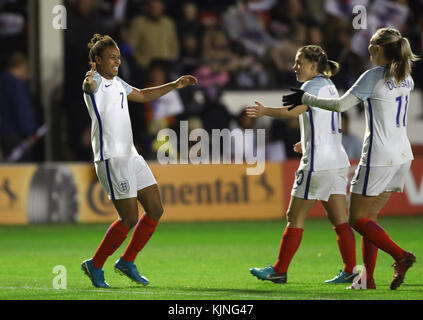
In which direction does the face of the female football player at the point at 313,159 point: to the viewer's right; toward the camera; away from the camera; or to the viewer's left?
to the viewer's left

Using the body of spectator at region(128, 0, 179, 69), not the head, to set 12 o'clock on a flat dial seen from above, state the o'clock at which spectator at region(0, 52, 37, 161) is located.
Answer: spectator at region(0, 52, 37, 161) is roughly at 2 o'clock from spectator at region(128, 0, 179, 69).

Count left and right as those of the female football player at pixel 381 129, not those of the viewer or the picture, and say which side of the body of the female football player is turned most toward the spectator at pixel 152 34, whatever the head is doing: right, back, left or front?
front

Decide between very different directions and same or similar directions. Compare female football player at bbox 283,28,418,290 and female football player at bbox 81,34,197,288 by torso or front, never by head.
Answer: very different directions

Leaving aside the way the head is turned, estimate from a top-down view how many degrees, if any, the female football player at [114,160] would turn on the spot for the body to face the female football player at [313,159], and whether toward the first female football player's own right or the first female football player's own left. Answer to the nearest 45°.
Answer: approximately 45° to the first female football player's own left

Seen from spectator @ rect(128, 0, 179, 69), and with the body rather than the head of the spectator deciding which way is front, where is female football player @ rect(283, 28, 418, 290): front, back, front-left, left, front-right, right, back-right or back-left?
front

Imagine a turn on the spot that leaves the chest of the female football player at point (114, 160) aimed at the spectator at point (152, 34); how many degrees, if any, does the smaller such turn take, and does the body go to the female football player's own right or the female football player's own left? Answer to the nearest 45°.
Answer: approximately 135° to the female football player's own left

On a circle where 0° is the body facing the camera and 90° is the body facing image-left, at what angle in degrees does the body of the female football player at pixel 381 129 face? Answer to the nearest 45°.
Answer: approximately 135°

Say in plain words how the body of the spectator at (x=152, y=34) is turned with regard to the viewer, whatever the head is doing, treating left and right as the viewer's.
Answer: facing the viewer

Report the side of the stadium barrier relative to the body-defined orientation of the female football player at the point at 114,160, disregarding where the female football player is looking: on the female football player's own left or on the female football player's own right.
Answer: on the female football player's own left

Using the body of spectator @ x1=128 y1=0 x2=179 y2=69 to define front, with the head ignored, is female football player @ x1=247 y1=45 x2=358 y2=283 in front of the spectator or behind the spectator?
in front

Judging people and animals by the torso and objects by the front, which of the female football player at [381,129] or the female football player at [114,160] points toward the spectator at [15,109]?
the female football player at [381,129]

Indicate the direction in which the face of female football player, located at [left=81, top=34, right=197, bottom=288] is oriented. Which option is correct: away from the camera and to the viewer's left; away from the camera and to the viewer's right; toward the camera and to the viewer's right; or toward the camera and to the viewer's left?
toward the camera and to the viewer's right

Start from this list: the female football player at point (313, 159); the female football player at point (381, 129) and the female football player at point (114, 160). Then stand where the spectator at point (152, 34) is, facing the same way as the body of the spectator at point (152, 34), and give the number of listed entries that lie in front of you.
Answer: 3

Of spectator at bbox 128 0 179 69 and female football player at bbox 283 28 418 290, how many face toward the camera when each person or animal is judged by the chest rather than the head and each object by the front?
1

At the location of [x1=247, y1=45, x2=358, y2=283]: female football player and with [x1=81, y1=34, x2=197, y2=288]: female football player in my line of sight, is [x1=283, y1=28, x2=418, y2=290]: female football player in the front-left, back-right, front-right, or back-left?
back-left

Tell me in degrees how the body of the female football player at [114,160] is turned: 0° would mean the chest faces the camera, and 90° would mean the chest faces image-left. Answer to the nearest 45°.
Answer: approximately 315°
